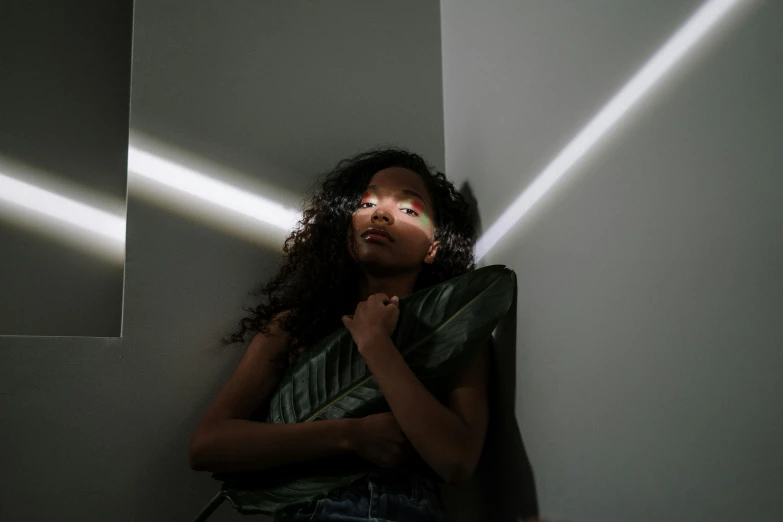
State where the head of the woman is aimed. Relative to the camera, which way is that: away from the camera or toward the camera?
toward the camera

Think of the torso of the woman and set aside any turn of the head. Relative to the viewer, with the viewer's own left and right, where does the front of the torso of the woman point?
facing the viewer
